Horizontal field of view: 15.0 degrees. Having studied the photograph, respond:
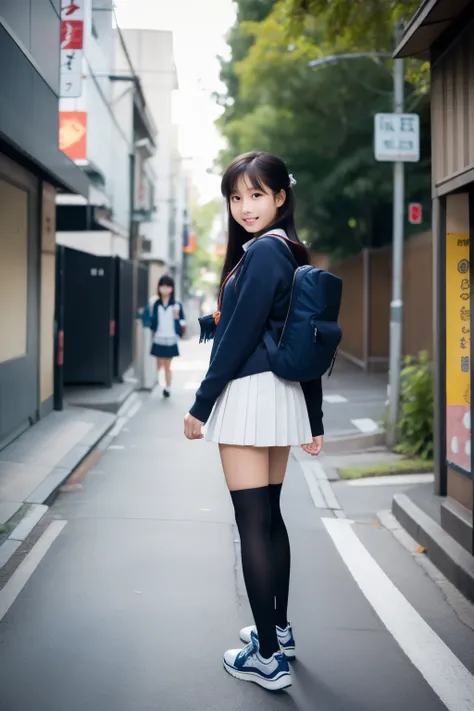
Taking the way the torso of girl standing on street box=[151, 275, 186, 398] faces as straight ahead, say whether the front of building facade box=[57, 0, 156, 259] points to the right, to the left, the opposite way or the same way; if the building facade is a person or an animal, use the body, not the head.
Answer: to the left

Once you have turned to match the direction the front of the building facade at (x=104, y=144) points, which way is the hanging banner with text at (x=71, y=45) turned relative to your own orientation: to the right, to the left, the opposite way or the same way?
to the right

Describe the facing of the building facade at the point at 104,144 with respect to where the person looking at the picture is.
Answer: facing to the right of the viewer

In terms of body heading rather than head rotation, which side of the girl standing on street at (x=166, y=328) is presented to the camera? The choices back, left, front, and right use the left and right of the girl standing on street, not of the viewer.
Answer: front

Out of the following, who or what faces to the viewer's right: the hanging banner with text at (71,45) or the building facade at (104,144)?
the building facade

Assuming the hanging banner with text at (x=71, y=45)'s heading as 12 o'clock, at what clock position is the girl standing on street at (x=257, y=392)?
The girl standing on street is roughly at 12 o'clock from the hanging banner with text.

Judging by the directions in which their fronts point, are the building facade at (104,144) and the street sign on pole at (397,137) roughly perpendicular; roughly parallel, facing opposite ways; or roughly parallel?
roughly perpendicular

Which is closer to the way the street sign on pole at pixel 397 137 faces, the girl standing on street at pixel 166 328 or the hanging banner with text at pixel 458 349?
the hanging banner with text

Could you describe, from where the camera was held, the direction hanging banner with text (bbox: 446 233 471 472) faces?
facing the viewer and to the left of the viewer

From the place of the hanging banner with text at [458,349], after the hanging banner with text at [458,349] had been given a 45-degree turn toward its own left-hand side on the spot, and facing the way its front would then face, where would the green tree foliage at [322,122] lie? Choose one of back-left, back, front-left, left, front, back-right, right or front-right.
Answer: back

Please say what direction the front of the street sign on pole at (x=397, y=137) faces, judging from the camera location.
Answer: facing the viewer
